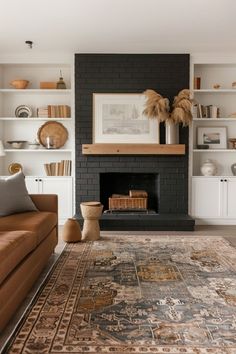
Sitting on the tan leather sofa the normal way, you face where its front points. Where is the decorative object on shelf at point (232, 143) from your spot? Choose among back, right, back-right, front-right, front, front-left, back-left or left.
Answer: front-left

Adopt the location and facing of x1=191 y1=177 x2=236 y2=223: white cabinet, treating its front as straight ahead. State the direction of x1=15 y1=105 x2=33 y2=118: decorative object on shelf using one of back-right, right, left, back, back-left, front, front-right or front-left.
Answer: right

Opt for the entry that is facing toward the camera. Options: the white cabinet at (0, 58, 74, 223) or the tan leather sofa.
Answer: the white cabinet

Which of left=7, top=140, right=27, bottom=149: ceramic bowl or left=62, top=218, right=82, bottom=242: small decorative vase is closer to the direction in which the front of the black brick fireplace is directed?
the small decorative vase

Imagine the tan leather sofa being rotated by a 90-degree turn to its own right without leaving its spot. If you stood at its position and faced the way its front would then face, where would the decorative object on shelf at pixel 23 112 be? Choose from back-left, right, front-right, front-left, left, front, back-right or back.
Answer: back

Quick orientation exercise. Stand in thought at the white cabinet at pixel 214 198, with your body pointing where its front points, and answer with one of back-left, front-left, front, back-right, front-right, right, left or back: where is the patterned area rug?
front

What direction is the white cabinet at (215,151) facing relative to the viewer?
toward the camera

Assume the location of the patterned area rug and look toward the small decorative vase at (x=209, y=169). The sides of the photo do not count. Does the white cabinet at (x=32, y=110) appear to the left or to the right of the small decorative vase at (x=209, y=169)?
left

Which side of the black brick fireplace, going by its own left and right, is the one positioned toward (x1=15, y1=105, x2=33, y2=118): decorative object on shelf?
right

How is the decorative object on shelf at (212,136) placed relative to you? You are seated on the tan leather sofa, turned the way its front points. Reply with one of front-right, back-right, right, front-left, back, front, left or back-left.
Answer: front-left

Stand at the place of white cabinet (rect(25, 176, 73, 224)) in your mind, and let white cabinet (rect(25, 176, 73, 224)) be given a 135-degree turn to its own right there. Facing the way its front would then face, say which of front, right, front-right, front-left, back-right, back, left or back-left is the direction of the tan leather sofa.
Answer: back-left

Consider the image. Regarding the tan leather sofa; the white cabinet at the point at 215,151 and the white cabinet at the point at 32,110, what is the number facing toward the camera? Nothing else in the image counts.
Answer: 2

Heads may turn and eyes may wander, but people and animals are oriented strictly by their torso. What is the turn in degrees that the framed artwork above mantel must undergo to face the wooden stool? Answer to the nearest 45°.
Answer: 0° — it already faces it

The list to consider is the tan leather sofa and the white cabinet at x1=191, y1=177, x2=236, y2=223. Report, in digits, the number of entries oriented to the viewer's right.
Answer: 1

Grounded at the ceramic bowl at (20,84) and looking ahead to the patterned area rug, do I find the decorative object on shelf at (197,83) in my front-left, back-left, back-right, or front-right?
front-left

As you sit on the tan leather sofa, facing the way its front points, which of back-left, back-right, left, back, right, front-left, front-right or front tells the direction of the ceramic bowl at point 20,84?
left

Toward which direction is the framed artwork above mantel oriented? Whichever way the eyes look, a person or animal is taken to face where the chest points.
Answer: toward the camera

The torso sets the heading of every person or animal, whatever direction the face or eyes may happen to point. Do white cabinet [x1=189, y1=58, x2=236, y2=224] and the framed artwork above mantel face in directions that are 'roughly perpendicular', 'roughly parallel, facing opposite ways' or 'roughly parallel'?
roughly parallel

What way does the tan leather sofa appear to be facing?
to the viewer's right
